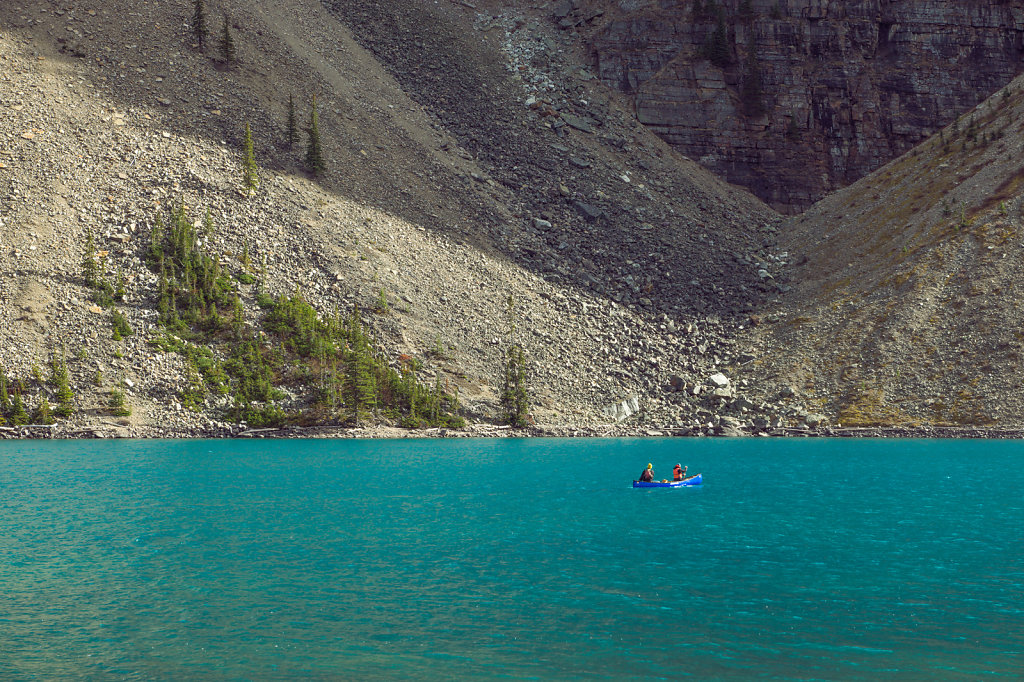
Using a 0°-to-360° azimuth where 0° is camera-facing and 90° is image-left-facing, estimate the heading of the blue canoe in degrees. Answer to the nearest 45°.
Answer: approximately 270°
